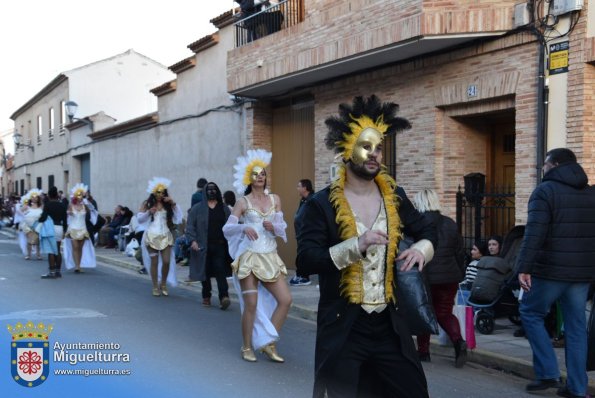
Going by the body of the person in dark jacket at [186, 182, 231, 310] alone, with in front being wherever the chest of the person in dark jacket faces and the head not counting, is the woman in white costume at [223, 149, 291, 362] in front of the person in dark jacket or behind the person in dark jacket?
in front

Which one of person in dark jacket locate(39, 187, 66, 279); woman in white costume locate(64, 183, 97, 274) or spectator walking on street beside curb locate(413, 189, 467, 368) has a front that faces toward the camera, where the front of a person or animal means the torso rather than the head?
the woman in white costume

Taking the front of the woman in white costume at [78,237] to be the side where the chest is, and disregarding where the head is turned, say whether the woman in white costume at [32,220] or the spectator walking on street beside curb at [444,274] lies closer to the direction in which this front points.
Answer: the spectator walking on street beside curb

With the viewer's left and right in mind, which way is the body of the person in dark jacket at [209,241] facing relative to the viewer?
facing the viewer

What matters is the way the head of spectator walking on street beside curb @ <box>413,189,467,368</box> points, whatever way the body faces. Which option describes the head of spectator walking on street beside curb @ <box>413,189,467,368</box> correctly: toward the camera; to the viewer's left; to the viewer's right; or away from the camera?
away from the camera

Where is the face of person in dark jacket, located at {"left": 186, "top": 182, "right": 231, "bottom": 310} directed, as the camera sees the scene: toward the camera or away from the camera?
toward the camera

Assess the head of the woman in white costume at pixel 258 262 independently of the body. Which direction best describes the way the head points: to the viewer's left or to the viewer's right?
to the viewer's right

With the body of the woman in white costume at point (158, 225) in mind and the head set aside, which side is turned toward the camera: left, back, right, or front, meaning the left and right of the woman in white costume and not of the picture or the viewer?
front

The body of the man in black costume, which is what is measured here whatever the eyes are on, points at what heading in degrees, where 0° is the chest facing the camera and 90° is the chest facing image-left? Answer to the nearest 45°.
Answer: approximately 315°

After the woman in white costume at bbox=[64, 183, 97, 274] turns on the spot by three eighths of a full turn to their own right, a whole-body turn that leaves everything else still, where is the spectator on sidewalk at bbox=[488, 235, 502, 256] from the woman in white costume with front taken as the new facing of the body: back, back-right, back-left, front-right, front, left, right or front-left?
back

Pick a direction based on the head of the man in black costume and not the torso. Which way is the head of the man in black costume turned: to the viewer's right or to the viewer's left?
to the viewer's right
